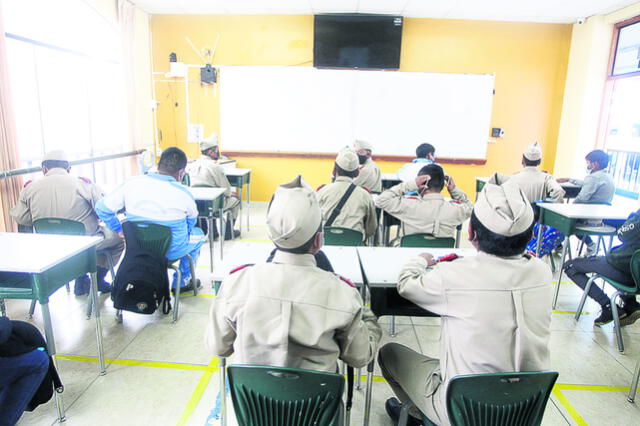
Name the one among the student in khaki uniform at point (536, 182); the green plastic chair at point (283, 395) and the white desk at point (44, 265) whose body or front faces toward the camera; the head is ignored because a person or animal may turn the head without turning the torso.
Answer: the white desk

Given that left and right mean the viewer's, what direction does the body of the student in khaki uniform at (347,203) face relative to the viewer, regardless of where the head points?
facing away from the viewer

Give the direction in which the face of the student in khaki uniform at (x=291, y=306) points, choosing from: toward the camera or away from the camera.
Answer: away from the camera

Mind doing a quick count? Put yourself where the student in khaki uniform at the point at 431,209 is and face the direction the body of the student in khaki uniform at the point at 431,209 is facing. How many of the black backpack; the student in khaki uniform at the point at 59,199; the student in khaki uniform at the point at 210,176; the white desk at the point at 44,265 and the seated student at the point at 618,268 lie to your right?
1

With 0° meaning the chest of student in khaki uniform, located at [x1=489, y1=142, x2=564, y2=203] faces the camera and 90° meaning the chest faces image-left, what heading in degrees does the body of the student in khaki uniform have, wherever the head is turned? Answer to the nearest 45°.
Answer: approximately 180°

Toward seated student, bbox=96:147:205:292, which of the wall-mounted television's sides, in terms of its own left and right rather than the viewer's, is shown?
front

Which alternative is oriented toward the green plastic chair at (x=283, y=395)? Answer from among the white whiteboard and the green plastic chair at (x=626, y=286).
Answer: the white whiteboard

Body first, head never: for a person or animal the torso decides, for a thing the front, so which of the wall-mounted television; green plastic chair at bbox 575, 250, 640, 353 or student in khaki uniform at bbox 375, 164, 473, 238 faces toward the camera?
the wall-mounted television

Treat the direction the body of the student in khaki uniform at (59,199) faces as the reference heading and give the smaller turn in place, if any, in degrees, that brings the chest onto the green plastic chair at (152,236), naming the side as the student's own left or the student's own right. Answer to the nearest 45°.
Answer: approximately 135° to the student's own right

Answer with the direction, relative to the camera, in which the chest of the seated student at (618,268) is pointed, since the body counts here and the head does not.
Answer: to the viewer's left

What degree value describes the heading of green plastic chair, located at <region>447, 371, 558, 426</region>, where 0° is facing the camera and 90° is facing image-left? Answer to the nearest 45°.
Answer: approximately 180°

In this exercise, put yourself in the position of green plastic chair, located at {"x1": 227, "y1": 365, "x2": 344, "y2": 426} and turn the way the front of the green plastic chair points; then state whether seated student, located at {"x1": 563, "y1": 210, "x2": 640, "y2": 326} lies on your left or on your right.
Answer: on your right

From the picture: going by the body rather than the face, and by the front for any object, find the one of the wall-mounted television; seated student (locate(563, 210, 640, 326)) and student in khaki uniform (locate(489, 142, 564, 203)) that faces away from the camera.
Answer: the student in khaki uniform

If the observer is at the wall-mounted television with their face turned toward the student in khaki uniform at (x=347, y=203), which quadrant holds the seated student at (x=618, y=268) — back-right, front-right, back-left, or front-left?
front-left

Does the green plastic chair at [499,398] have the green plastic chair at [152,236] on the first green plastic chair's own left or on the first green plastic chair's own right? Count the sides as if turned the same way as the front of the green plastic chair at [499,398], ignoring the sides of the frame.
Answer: on the first green plastic chair's own left

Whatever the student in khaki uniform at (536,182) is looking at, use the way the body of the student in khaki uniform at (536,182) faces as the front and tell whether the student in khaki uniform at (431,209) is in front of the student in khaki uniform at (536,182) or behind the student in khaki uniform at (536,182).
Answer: behind

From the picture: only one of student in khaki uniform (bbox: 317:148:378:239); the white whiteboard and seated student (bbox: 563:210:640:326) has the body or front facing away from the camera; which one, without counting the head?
the student in khaki uniform

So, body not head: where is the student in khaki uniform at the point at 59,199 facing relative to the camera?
away from the camera

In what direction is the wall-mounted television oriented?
toward the camera

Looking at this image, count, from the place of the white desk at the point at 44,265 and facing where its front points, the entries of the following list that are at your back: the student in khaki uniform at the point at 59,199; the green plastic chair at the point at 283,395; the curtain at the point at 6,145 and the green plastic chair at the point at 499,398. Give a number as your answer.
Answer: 2

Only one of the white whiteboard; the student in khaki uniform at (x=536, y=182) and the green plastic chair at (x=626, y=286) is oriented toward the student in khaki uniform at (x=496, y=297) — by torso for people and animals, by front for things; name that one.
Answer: the white whiteboard
